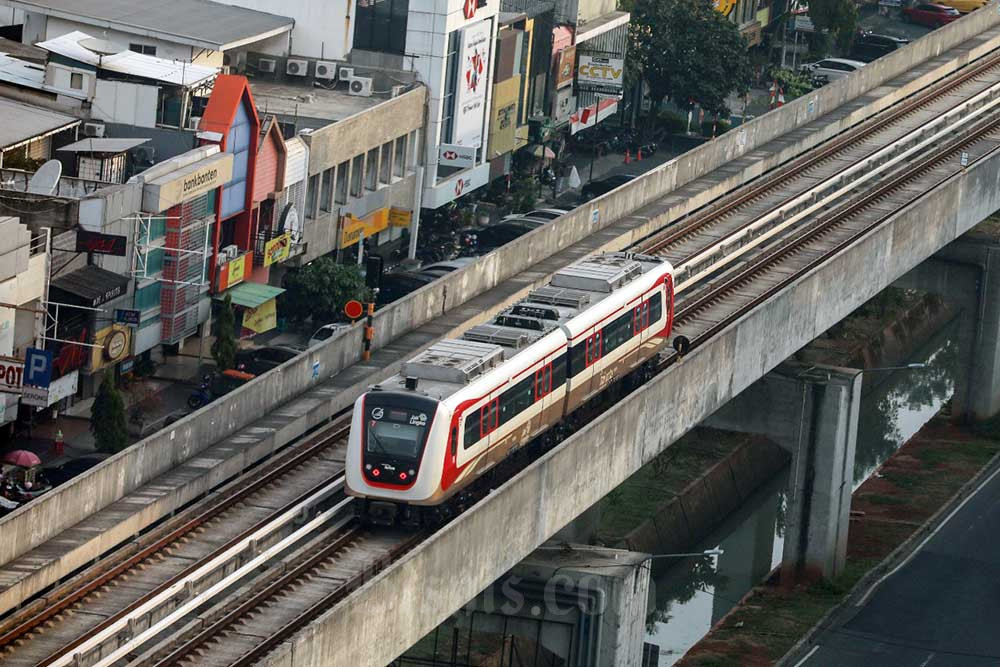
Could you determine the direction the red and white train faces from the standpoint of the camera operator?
facing the viewer and to the left of the viewer
